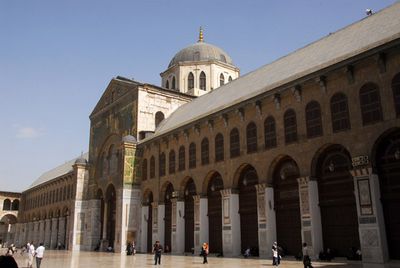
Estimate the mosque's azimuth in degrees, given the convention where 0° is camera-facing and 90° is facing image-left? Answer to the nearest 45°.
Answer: approximately 45°
